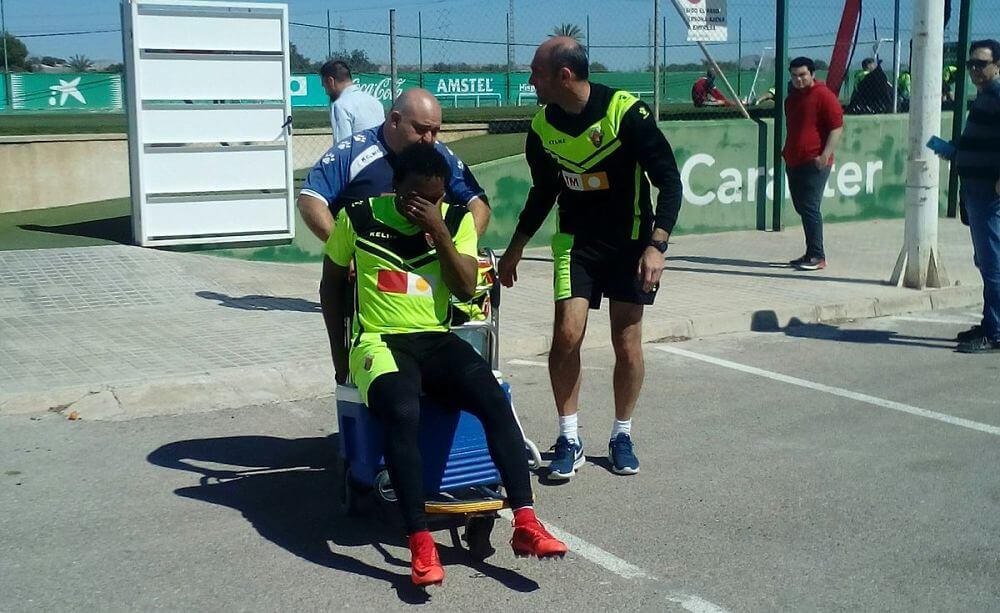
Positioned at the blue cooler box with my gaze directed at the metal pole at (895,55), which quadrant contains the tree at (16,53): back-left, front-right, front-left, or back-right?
front-left

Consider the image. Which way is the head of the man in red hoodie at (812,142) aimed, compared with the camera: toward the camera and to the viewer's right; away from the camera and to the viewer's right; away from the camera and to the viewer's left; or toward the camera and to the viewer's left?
toward the camera and to the viewer's left

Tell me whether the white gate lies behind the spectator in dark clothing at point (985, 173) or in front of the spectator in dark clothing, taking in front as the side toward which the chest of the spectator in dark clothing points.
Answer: in front

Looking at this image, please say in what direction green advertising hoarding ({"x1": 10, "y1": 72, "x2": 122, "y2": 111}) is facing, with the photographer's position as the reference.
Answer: facing the viewer

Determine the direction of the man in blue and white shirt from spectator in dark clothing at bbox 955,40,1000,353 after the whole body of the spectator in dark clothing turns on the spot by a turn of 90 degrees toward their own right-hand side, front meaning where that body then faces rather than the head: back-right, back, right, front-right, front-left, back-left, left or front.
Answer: back-left

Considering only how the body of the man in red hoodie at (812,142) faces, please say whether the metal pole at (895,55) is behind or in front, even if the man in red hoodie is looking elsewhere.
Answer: behind

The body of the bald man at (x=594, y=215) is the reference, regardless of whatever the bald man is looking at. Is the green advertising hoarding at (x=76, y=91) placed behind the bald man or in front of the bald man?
behind

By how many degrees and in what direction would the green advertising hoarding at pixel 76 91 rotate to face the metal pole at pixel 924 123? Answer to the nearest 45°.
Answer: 0° — it already faces it

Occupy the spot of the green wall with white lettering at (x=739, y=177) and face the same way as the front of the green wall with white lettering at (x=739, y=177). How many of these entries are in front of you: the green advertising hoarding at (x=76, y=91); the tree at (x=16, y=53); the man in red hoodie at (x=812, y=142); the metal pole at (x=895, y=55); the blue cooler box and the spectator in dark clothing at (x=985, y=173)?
3

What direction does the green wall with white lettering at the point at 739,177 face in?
toward the camera

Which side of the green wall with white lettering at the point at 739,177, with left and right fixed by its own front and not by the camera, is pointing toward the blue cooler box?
front

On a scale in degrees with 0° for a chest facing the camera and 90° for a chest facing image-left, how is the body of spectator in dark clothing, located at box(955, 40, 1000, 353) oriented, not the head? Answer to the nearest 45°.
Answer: approximately 90°

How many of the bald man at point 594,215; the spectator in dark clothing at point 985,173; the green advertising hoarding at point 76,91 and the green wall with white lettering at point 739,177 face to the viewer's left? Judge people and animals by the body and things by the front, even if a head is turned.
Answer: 1

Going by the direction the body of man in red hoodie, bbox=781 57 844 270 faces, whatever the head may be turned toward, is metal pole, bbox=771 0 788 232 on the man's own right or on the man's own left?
on the man's own right

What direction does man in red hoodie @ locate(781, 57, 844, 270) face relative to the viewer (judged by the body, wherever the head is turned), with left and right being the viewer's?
facing the viewer and to the left of the viewer
